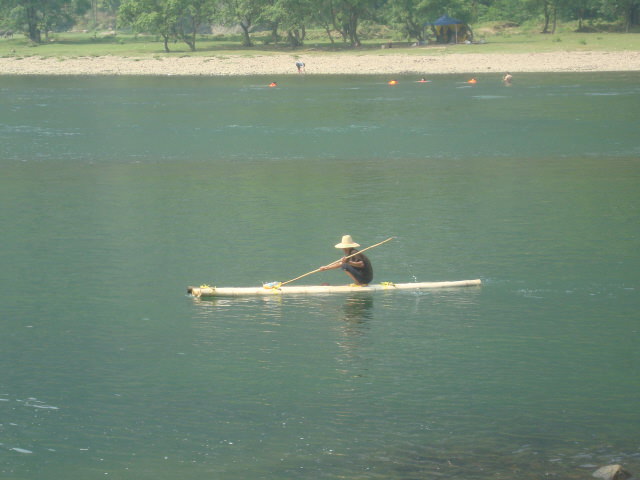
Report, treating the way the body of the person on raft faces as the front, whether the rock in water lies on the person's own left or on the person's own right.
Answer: on the person's own left

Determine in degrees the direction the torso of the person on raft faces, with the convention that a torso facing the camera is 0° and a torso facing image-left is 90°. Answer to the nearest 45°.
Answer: approximately 90°
